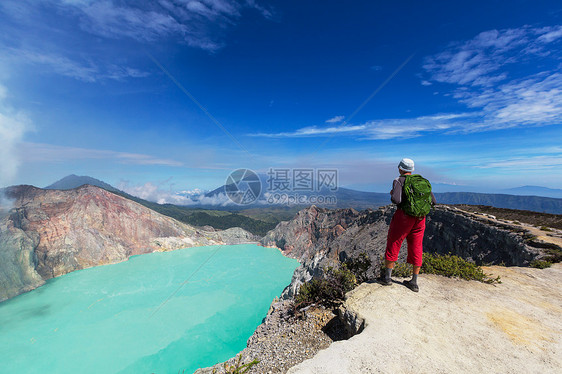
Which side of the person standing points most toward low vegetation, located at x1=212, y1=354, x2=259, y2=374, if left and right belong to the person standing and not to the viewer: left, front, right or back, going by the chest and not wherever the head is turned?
left

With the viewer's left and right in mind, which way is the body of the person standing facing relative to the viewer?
facing away from the viewer and to the left of the viewer

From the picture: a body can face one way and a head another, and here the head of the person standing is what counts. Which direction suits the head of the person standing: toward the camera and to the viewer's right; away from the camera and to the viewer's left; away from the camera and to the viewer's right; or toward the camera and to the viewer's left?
away from the camera and to the viewer's left

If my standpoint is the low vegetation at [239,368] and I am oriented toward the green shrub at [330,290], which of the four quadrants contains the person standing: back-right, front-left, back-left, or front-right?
front-right

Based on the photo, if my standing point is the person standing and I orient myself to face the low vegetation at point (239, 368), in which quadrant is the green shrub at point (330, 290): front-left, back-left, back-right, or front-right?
front-right
